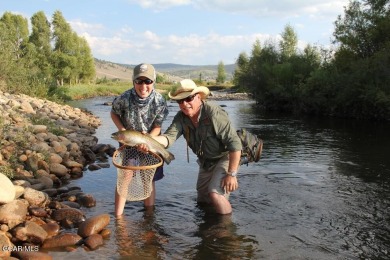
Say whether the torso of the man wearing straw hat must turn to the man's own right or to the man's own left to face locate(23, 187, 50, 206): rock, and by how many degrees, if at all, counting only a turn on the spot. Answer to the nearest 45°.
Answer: approximately 45° to the man's own right

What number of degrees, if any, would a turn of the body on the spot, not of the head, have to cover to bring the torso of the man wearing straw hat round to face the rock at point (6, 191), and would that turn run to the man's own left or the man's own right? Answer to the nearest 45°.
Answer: approximately 45° to the man's own right

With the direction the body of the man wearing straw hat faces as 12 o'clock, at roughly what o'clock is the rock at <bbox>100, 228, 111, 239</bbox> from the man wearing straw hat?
The rock is roughly at 1 o'clock from the man wearing straw hat.

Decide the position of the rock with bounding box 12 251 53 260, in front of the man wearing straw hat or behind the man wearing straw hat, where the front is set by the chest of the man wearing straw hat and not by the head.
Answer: in front

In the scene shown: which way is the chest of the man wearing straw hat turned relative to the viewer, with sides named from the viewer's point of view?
facing the viewer and to the left of the viewer

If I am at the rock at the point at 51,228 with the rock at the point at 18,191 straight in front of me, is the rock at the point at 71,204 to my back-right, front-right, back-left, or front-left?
front-right

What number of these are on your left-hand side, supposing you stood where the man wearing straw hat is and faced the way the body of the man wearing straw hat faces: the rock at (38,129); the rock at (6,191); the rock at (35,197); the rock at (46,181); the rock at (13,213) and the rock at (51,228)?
0

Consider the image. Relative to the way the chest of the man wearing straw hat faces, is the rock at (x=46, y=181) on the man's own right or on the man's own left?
on the man's own right

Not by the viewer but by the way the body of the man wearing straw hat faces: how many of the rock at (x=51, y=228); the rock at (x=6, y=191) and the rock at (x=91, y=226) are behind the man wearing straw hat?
0

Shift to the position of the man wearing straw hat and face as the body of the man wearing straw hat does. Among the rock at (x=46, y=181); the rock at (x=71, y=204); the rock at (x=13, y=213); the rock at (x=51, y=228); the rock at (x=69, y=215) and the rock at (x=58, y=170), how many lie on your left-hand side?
0

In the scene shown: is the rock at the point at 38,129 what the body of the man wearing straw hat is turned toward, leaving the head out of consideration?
no

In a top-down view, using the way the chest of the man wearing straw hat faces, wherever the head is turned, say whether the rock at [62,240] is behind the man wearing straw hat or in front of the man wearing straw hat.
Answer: in front

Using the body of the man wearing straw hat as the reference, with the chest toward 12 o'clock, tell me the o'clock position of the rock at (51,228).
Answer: The rock is roughly at 1 o'clock from the man wearing straw hat.

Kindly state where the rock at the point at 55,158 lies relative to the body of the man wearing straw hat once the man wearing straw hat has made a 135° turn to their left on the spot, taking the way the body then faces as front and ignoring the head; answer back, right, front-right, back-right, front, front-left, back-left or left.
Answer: back-left

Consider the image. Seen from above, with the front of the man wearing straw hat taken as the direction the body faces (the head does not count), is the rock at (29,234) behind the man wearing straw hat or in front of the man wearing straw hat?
in front
